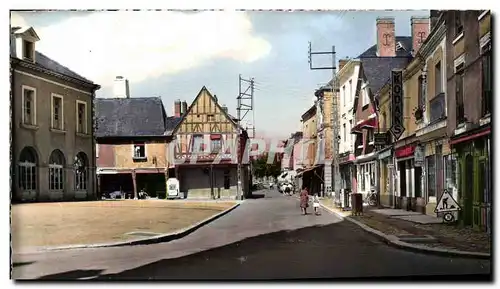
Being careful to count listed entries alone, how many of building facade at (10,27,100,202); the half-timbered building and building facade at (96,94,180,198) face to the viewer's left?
0

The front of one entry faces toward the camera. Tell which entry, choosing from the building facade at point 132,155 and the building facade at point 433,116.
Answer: the building facade at point 132,155

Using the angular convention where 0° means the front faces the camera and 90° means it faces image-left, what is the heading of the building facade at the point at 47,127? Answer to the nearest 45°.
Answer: approximately 315°

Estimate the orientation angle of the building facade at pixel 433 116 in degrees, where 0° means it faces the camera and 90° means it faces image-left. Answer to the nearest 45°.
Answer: approximately 90°

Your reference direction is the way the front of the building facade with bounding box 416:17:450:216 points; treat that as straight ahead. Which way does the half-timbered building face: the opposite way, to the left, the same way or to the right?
to the left

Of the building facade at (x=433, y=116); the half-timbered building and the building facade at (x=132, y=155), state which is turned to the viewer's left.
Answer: the building facade at (x=433, y=116)

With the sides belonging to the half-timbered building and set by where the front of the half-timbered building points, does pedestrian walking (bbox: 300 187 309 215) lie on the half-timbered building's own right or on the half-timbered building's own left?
on the half-timbered building's own left

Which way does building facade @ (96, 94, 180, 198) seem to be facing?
toward the camera

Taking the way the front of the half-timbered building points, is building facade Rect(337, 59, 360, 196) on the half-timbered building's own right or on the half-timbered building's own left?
on the half-timbered building's own left

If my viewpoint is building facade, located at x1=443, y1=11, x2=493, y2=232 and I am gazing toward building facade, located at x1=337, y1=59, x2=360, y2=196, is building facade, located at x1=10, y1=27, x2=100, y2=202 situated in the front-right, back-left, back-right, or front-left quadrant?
front-left

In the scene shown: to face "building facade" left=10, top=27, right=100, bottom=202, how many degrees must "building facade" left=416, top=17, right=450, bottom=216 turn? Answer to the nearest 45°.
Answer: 0° — it already faces it
